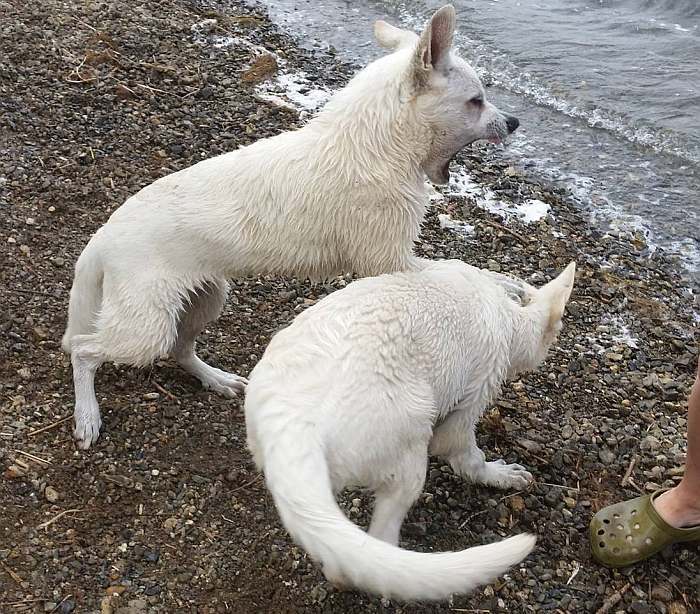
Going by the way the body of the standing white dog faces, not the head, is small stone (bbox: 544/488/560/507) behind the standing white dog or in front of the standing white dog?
in front

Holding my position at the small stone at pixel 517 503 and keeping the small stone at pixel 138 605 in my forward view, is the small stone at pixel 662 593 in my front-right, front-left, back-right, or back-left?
back-left

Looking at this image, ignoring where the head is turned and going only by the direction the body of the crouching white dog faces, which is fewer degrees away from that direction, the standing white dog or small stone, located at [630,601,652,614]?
the small stone

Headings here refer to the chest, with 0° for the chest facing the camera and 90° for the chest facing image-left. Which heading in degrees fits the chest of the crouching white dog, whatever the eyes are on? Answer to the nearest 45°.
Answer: approximately 225°

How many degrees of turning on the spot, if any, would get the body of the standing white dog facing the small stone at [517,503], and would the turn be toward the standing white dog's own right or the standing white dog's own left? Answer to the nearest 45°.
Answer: approximately 45° to the standing white dog's own right

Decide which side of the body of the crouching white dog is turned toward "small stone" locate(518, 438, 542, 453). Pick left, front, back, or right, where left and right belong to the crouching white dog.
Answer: front

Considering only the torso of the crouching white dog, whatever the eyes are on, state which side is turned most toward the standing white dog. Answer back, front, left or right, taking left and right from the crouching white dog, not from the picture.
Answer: left

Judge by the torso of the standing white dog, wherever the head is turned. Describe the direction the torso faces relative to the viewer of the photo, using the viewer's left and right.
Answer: facing to the right of the viewer

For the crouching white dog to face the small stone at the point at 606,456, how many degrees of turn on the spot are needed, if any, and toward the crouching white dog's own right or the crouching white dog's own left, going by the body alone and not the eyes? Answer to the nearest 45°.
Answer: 0° — it already faces it

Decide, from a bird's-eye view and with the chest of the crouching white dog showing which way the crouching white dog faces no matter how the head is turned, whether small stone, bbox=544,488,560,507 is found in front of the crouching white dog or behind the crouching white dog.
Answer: in front

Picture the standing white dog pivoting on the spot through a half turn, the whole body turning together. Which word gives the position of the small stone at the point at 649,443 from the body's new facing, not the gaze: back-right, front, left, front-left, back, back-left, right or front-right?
back

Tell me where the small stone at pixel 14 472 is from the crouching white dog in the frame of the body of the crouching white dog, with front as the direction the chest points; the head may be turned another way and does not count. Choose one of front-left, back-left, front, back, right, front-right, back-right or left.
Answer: back-left
